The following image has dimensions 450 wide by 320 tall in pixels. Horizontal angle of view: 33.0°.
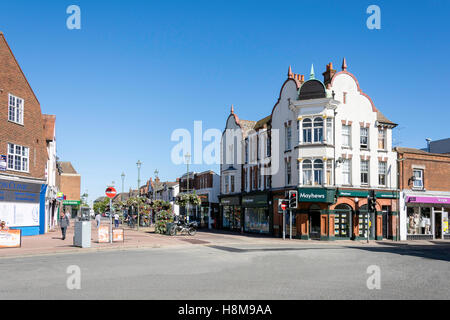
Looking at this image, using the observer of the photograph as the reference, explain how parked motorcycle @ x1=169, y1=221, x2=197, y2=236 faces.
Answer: facing to the left of the viewer

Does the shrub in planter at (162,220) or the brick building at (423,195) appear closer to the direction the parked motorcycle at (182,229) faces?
the shrub in planter

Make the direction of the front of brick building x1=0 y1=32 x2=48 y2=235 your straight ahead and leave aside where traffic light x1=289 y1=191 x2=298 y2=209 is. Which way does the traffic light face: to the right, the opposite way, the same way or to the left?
to the right

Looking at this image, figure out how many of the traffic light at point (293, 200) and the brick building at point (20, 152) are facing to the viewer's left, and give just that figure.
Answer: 0

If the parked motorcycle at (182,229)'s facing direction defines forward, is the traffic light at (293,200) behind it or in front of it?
behind

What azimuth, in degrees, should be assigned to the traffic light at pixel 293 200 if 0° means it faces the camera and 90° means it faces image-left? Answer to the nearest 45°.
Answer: approximately 0°

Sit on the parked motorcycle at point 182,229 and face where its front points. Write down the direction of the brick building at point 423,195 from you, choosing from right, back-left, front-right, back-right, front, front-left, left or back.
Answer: back

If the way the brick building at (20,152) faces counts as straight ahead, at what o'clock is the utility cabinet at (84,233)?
The utility cabinet is roughly at 1 o'clock from the brick building.

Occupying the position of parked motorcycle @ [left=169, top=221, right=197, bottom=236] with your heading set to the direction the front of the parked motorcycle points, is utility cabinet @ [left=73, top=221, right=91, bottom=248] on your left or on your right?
on your left

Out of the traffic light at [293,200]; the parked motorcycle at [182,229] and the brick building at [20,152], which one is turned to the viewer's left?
the parked motorcycle

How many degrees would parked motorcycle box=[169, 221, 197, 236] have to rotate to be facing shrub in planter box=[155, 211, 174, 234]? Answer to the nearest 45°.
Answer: approximately 45° to its right

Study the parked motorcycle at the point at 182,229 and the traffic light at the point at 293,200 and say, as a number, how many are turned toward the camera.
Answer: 1

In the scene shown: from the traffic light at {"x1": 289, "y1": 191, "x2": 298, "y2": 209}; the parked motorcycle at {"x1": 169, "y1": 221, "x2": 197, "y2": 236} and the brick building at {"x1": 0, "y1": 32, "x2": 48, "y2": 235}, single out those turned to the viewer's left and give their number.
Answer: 1

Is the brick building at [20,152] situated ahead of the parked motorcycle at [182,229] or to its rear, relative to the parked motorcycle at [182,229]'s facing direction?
ahead
